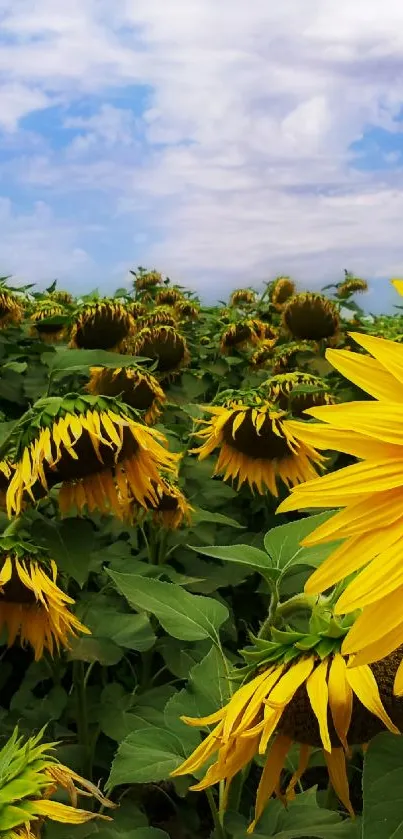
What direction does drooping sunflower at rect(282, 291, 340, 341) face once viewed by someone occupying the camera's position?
facing the viewer

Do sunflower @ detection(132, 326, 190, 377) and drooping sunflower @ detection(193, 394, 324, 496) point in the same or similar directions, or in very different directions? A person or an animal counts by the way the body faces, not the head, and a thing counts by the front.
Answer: same or similar directions

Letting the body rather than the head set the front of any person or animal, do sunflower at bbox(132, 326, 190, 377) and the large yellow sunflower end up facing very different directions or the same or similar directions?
same or similar directions

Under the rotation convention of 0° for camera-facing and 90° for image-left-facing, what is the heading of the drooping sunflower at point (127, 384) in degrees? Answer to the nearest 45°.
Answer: approximately 0°

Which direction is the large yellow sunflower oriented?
toward the camera

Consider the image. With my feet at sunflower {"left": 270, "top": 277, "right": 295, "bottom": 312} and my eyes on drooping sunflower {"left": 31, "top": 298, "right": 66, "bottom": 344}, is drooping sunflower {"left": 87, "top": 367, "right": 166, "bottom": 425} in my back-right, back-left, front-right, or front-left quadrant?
front-left

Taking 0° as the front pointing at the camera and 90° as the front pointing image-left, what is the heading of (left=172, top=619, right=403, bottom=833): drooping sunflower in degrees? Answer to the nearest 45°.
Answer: approximately 315°

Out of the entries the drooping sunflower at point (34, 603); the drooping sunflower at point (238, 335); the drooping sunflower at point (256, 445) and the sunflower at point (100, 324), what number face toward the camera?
4

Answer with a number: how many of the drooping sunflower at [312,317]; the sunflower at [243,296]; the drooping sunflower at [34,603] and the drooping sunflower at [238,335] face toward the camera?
4

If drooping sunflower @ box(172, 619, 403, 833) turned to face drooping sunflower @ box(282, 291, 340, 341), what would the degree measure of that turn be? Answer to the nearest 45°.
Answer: approximately 135° to its left

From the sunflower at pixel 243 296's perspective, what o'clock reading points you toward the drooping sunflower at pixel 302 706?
The drooping sunflower is roughly at 12 o'clock from the sunflower.

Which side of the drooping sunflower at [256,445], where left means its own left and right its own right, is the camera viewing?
front

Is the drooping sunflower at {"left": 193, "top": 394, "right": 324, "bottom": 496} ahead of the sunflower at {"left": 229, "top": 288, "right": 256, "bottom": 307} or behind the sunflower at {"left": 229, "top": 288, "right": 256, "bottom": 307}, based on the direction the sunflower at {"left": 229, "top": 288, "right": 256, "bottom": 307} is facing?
ahead

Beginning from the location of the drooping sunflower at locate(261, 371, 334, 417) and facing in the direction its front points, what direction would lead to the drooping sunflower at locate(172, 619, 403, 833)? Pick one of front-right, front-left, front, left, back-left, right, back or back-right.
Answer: front

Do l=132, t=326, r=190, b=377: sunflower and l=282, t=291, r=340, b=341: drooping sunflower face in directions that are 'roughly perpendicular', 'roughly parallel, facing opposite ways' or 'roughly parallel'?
roughly parallel

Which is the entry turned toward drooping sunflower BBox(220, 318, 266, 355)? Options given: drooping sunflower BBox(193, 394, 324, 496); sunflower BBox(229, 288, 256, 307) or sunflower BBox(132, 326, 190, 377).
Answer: sunflower BBox(229, 288, 256, 307)

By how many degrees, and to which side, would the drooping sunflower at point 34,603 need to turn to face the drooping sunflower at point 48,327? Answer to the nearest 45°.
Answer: approximately 180°

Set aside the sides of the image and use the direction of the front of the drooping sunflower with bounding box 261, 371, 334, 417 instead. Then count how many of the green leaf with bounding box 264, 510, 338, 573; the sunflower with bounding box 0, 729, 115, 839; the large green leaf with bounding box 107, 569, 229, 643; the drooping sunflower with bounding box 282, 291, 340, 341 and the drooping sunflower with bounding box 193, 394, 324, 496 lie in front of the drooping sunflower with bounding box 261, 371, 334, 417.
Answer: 4
